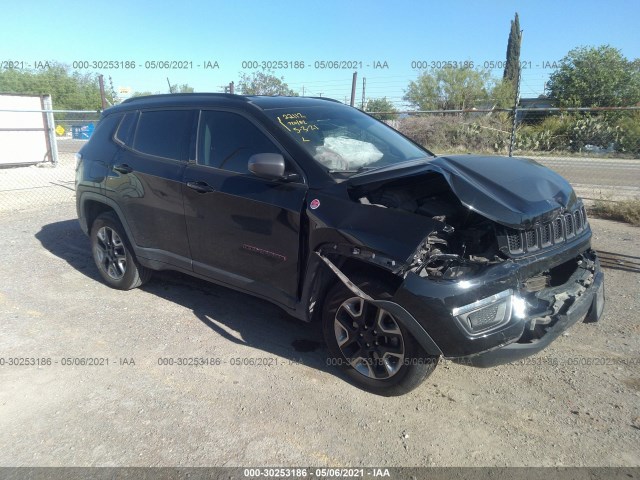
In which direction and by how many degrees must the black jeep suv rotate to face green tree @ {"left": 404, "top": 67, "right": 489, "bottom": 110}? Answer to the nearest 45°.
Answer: approximately 135° to its left

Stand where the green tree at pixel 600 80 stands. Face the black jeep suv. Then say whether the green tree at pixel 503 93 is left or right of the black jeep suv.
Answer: right

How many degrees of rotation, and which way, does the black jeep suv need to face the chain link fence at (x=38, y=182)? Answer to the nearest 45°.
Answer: approximately 180°

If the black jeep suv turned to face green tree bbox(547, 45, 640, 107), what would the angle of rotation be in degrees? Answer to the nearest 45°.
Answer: approximately 90° to its left

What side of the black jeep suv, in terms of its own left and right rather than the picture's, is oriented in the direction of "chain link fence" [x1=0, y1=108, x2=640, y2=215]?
left

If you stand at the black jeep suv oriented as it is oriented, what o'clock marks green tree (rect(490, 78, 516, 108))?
The green tree is roughly at 8 o'clock from the black jeep suv.

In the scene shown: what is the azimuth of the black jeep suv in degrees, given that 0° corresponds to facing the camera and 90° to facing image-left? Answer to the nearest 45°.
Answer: approximately 315°

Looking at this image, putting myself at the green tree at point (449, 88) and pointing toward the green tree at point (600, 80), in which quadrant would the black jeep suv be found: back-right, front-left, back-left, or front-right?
back-right
